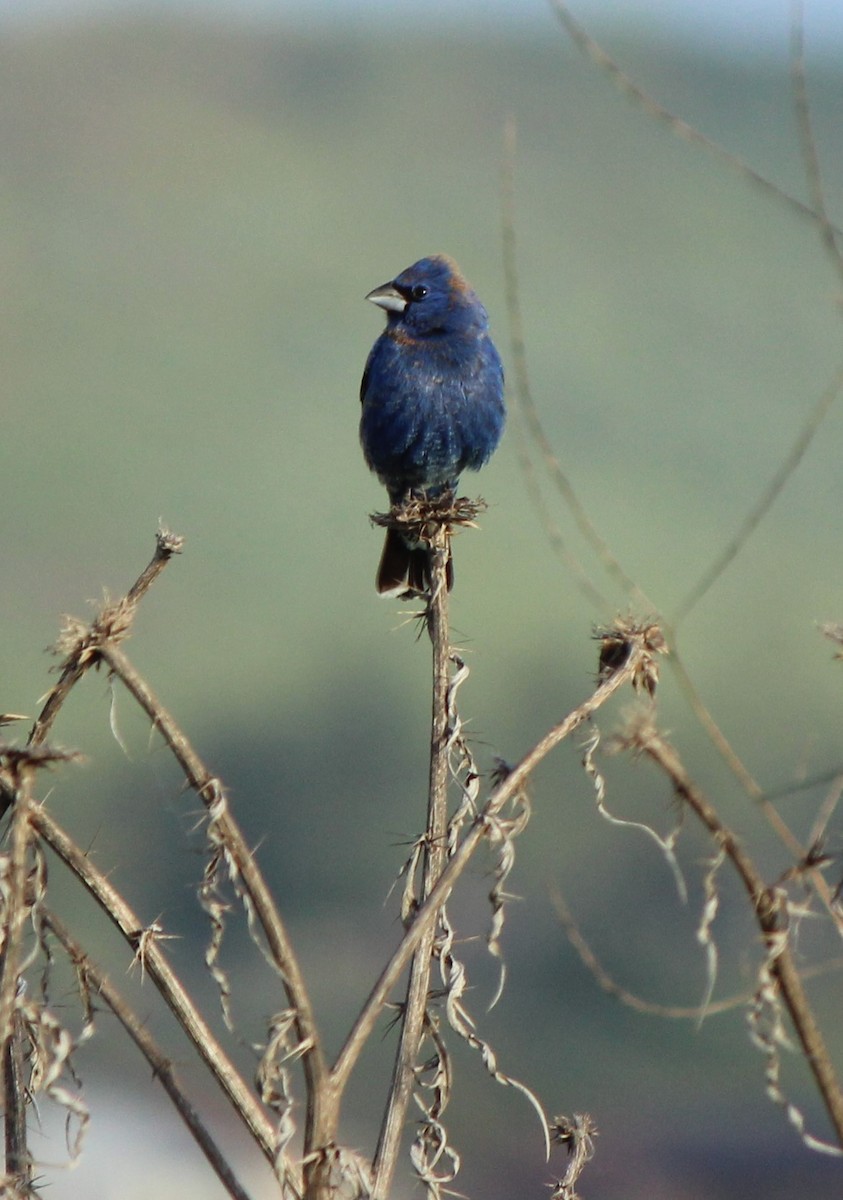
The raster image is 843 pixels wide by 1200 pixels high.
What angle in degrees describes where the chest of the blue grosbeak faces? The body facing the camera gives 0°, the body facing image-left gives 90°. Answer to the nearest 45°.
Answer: approximately 0°
